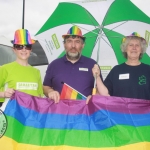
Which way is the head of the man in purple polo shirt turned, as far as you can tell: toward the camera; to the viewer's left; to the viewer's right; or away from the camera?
toward the camera

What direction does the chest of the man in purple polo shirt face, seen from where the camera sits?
toward the camera
